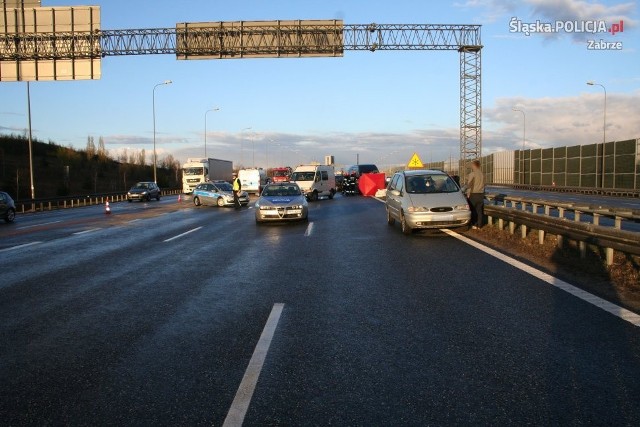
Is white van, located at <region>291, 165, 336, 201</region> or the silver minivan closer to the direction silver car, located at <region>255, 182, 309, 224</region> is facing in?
the silver minivan

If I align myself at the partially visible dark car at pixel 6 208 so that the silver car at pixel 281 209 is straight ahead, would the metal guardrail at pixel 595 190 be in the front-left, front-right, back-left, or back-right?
front-left

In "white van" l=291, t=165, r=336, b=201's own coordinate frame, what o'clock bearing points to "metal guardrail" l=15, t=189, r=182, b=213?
The metal guardrail is roughly at 2 o'clock from the white van.

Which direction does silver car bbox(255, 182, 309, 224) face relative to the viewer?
toward the camera

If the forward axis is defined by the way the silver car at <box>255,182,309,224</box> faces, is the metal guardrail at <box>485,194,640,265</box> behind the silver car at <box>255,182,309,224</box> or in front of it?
in front

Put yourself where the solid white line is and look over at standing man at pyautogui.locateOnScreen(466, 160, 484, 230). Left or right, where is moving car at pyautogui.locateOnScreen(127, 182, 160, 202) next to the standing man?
left

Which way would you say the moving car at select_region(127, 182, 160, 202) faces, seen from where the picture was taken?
facing the viewer and to the left of the viewer

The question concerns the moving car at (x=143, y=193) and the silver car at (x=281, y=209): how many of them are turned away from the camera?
0

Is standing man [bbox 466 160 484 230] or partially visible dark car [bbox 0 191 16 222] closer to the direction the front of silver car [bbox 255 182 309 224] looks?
the standing man

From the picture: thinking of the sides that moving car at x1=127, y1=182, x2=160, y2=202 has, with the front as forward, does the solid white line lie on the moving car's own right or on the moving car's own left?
on the moving car's own left

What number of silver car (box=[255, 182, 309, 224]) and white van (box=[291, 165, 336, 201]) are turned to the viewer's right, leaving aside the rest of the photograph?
0

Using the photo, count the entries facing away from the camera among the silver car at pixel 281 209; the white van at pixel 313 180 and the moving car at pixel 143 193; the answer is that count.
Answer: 0

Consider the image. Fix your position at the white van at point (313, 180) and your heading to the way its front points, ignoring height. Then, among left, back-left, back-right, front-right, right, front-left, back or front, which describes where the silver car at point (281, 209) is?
front-left

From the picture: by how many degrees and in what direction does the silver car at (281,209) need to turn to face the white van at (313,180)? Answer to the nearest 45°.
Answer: approximately 180°

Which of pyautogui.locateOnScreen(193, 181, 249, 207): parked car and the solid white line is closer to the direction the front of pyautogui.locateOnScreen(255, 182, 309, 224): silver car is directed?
the solid white line

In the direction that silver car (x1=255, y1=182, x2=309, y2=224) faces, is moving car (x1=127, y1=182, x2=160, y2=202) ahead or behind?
behind

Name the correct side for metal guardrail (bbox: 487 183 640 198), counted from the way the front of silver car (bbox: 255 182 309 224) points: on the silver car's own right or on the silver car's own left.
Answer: on the silver car's own left
